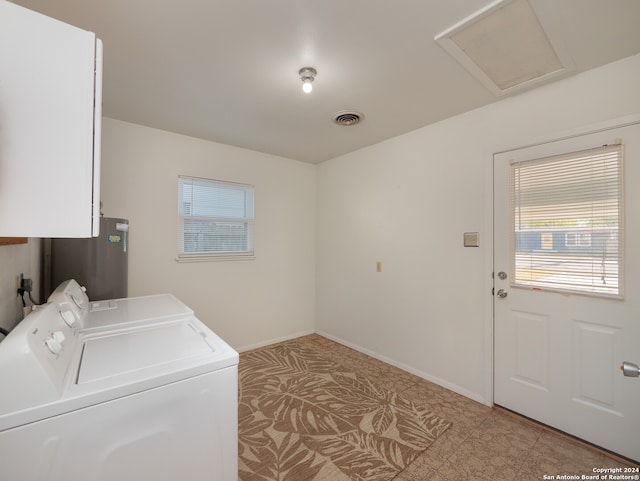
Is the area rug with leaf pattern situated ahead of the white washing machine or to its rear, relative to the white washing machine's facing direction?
ahead

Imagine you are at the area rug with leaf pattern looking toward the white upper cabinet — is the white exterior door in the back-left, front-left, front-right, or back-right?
back-left

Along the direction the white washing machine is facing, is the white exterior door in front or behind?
in front

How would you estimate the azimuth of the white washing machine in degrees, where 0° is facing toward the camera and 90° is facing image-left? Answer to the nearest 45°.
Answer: approximately 270°

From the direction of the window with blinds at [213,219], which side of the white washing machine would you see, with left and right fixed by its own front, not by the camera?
left

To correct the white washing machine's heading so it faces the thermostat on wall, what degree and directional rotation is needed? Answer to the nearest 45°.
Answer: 0° — it already faces it

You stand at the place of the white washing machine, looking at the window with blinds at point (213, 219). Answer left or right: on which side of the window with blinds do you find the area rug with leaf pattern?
right
